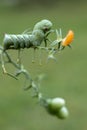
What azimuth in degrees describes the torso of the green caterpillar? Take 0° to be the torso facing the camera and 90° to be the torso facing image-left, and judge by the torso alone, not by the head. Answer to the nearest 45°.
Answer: approximately 270°
